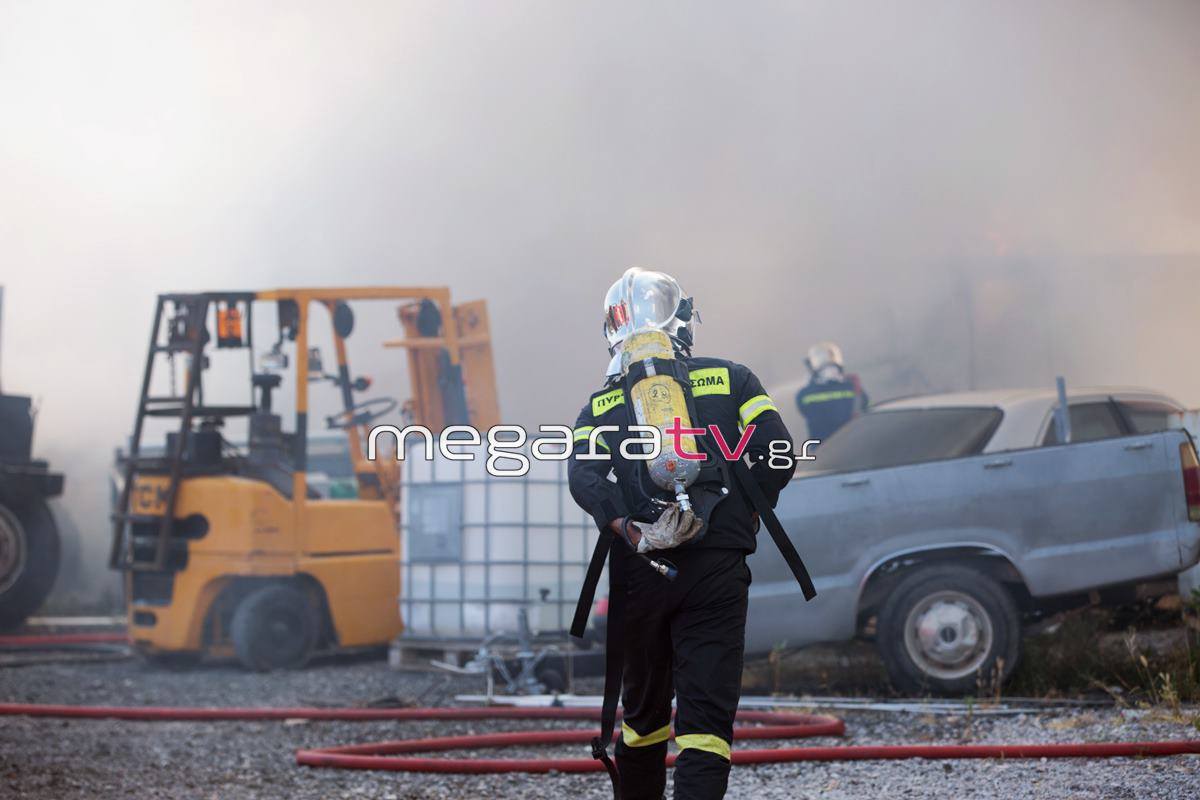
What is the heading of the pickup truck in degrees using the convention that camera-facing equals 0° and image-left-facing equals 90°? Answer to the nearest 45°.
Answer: approximately 90°

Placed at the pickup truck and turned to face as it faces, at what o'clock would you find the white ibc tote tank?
The white ibc tote tank is roughly at 1 o'clock from the pickup truck.

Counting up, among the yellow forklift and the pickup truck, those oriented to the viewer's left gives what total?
1

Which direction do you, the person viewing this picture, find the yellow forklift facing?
facing away from the viewer and to the right of the viewer

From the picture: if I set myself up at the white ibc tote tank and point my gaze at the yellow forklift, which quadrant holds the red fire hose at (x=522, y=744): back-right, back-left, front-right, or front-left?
back-left

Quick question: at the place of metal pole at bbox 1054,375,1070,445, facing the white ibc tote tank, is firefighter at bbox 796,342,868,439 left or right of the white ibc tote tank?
right

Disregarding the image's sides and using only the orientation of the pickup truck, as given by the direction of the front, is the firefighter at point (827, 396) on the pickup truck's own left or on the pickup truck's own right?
on the pickup truck's own right
